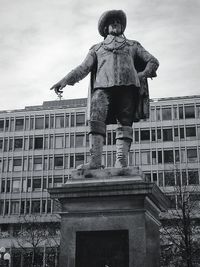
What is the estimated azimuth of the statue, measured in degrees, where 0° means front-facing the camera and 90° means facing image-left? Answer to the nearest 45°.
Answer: approximately 0°

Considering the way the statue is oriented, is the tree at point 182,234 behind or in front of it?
behind
